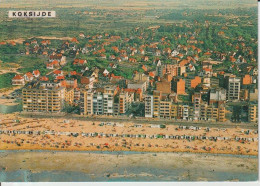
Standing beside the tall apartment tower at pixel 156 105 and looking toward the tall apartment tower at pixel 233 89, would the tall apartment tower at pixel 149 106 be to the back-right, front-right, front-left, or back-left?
back-left

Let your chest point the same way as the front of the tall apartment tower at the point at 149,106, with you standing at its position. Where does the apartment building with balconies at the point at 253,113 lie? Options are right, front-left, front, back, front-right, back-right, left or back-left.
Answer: left

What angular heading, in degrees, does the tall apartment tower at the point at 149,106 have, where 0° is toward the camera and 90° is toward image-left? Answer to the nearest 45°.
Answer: approximately 0°

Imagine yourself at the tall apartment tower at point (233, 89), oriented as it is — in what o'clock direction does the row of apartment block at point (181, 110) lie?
The row of apartment block is roughly at 1 o'clock from the tall apartment tower.

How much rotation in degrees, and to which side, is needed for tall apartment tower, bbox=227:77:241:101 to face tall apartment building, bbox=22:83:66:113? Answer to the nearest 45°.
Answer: approximately 90° to its right

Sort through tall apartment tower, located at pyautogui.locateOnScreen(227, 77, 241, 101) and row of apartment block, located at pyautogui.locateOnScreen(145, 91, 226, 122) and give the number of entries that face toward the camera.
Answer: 2

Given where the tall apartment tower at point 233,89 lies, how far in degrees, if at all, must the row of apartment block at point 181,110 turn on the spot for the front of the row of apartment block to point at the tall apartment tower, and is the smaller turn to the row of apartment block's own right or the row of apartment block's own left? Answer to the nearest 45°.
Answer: approximately 135° to the row of apartment block's own left

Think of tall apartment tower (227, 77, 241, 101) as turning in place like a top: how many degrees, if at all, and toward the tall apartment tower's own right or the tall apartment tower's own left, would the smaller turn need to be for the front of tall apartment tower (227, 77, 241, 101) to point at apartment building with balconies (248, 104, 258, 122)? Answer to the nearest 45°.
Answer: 0° — it already faces it

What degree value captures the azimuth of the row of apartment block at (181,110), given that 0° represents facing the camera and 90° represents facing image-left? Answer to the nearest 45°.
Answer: approximately 0°

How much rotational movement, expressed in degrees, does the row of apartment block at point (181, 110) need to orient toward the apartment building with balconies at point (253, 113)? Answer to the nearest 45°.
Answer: approximately 90° to its left

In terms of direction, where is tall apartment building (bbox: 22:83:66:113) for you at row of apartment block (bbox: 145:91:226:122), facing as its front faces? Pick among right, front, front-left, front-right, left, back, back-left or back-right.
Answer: right

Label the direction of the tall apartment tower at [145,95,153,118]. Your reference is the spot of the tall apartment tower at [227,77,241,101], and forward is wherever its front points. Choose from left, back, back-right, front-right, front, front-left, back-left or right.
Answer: front-right

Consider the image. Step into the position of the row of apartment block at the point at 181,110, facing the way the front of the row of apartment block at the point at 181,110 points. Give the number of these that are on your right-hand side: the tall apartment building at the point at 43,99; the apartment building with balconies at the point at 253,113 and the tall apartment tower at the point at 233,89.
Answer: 1
